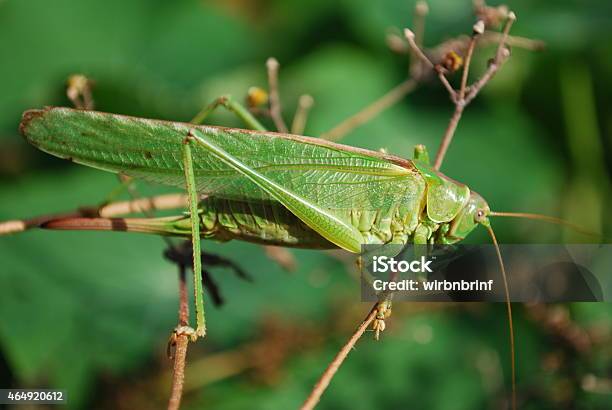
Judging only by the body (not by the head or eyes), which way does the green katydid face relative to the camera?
to the viewer's right
